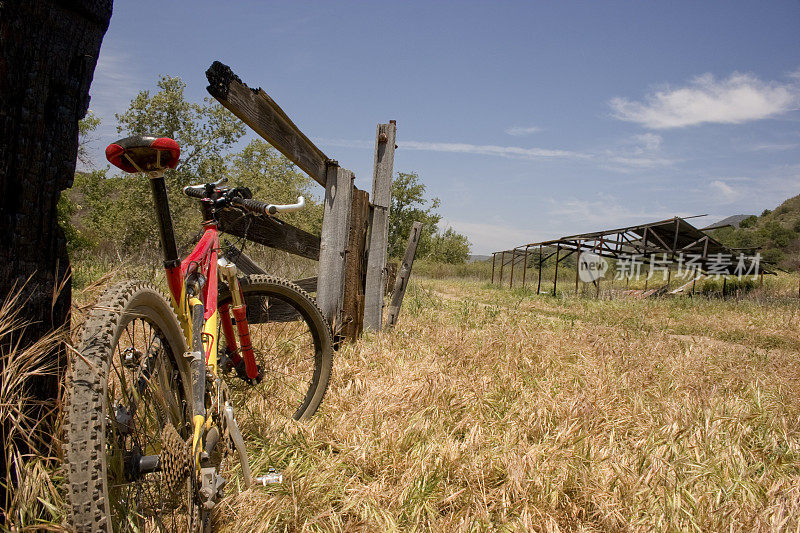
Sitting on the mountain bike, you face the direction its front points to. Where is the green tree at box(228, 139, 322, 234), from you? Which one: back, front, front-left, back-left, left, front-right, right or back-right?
front-left

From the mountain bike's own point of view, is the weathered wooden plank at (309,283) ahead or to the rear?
ahead

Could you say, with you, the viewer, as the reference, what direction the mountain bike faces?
facing away from the viewer and to the right of the viewer
